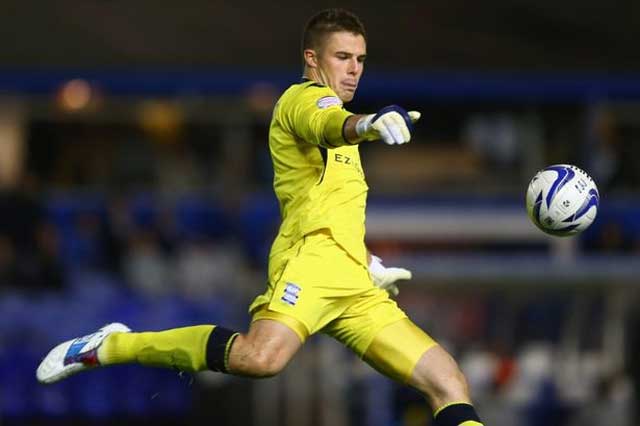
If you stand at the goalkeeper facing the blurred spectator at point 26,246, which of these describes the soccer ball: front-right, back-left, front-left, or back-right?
back-right

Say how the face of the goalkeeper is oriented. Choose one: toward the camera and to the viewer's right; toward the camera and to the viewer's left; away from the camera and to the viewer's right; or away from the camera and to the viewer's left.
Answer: toward the camera and to the viewer's right

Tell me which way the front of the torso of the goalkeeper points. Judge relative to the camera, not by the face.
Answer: to the viewer's right

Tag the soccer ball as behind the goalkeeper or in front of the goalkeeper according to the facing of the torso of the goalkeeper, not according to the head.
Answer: in front

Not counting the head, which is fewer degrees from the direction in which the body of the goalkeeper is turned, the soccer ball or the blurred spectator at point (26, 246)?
the soccer ball

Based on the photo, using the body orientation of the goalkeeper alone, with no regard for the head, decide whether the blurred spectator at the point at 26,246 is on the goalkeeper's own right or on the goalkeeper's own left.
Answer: on the goalkeeper's own left
